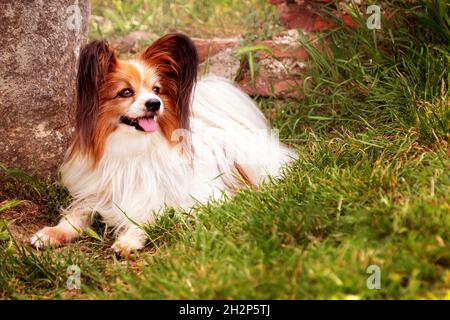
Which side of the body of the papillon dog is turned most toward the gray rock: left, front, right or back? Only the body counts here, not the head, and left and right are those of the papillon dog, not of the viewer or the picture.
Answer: right
